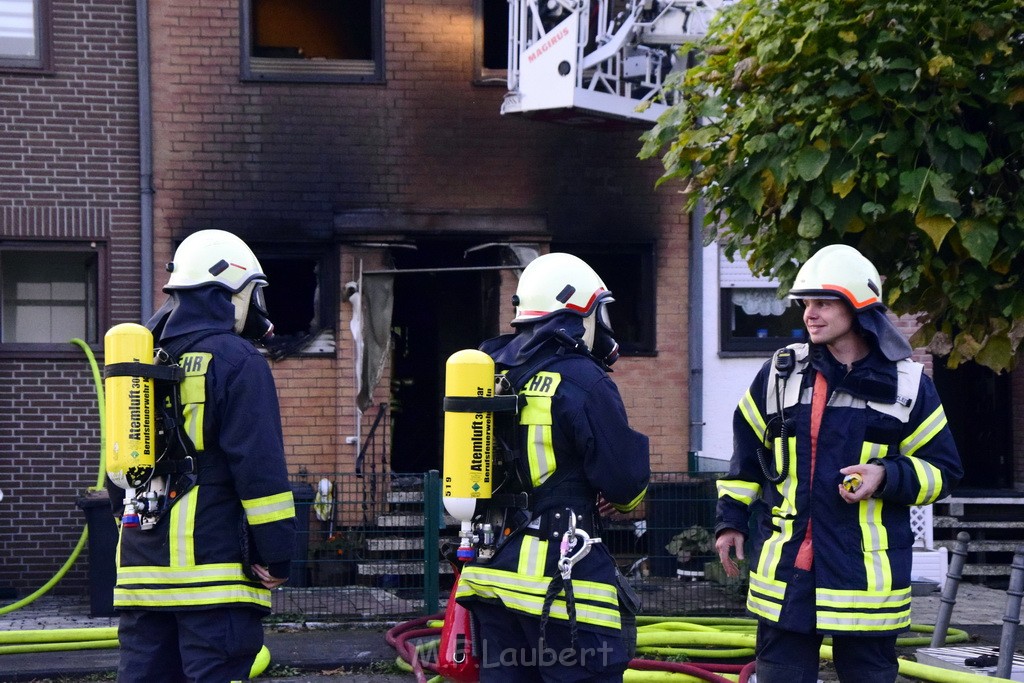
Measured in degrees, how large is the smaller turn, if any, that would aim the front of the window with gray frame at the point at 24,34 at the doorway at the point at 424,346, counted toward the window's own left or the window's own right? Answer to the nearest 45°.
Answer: approximately 90° to the window's own left

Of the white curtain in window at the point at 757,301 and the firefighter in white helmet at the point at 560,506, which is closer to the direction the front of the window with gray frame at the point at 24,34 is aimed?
the firefighter in white helmet

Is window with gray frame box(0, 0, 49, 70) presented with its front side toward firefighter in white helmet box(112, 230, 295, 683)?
yes

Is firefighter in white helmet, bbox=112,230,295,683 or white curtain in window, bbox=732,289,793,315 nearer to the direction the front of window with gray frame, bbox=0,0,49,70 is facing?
the firefighter in white helmet

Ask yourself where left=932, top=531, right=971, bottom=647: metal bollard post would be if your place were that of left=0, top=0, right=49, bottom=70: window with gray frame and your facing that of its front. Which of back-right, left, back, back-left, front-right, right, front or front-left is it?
front-left

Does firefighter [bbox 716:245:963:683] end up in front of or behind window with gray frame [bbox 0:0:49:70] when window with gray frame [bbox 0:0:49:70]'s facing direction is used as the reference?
in front

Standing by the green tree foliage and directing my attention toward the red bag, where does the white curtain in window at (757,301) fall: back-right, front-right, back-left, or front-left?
back-right

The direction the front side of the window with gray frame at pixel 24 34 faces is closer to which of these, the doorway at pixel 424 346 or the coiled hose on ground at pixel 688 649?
the coiled hose on ground

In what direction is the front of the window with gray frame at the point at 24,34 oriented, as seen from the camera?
facing the viewer

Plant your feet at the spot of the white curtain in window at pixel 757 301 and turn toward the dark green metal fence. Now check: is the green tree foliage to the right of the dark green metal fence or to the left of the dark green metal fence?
left

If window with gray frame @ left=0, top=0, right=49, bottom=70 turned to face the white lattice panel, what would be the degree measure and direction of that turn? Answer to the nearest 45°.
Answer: approximately 90° to its left

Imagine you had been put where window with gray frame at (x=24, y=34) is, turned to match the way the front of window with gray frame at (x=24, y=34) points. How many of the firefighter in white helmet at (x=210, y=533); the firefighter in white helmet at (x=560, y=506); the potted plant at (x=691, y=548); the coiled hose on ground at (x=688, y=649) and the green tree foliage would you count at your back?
0

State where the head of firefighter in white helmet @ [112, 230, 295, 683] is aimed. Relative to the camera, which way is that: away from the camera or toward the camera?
away from the camera

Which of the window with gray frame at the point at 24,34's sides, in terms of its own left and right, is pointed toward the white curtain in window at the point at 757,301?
left

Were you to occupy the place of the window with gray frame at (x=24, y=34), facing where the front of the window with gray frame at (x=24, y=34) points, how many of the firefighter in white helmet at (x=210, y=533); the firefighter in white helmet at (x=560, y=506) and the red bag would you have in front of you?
3

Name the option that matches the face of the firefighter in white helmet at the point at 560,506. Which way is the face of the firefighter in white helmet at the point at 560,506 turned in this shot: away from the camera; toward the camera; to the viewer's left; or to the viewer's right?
to the viewer's right

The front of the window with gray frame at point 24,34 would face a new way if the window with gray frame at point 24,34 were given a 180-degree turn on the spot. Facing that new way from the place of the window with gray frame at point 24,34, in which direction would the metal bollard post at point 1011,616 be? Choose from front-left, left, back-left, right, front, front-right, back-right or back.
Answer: back-right

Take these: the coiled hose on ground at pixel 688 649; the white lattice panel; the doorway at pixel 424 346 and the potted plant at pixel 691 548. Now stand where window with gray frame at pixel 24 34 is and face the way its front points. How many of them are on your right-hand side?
0

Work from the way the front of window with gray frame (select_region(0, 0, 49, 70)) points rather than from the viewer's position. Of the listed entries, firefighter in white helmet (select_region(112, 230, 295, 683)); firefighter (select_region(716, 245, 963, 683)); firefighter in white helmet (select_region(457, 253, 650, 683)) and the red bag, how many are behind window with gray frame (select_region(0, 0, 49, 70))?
0

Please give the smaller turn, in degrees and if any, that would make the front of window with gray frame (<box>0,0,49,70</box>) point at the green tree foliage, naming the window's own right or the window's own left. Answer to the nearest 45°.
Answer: approximately 45° to the window's own left
